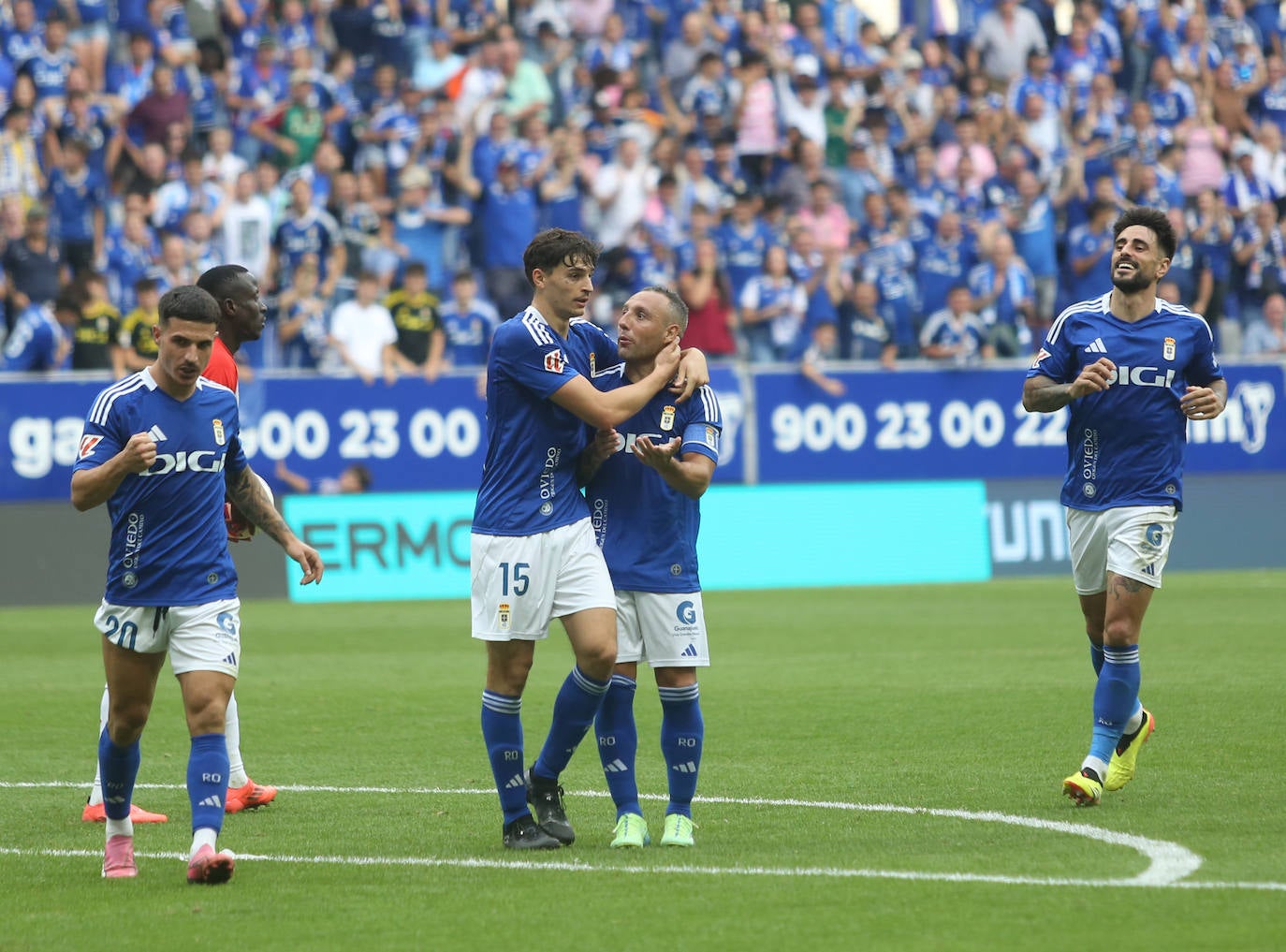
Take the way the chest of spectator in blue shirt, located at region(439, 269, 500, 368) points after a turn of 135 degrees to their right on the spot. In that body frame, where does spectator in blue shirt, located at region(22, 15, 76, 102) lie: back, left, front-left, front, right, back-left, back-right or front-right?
front-left

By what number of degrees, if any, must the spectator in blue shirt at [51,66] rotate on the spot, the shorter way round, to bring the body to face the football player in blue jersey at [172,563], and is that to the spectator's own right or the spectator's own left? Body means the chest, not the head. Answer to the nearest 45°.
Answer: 0° — they already face them

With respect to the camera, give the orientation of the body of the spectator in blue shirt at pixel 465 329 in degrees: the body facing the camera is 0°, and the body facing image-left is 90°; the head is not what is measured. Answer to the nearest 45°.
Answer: approximately 0°

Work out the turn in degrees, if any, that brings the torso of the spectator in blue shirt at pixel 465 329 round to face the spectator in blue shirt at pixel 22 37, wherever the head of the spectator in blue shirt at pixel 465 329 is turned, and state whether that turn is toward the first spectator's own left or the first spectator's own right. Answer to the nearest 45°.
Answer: approximately 90° to the first spectator's own right

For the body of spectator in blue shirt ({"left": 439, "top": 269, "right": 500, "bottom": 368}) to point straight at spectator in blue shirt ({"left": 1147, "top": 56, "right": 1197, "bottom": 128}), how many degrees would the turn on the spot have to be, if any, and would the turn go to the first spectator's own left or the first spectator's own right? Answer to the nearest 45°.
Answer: approximately 135° to the first spectator's own left

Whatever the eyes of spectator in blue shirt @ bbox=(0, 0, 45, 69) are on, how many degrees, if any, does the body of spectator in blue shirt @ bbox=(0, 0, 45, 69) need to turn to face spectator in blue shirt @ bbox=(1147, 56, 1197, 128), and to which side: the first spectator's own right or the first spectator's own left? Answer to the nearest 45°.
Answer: approximately 90° to the first spectator's own left

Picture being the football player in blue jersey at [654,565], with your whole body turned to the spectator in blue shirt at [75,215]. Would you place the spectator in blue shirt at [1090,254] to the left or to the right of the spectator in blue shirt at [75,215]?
right

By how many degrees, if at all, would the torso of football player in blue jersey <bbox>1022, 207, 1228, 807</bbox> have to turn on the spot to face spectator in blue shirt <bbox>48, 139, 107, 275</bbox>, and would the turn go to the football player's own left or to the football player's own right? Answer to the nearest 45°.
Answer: approximately 135° to the football player's own right

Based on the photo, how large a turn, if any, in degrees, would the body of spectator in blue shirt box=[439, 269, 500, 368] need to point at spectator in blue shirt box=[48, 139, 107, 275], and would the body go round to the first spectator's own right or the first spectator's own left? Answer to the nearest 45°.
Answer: approximately 90° to the first spectator's own right
